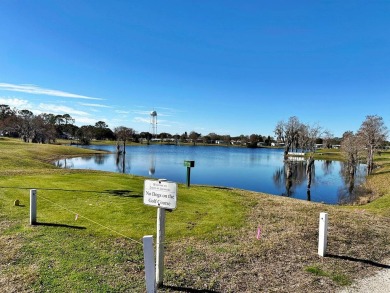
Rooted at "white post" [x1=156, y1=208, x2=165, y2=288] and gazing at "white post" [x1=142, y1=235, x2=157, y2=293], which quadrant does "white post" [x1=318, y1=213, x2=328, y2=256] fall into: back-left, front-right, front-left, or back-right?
back-left

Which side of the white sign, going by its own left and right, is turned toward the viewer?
front

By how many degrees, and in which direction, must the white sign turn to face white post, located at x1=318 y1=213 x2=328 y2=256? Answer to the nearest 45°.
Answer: approximately 90° to its left
